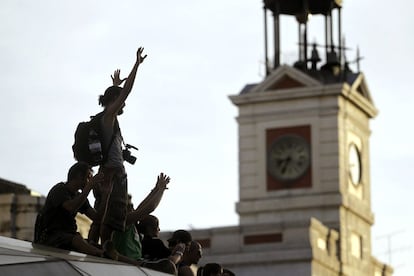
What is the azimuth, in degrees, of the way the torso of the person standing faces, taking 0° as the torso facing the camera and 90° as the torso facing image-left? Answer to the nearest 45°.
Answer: approximately 270°

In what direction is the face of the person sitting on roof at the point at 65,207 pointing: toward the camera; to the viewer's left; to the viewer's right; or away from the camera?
to the viewer's right

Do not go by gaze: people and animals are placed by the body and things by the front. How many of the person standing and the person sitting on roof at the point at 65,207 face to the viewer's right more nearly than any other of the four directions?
2

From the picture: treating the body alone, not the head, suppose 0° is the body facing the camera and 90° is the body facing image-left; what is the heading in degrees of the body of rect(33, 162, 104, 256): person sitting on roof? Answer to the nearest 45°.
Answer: approximately 270°

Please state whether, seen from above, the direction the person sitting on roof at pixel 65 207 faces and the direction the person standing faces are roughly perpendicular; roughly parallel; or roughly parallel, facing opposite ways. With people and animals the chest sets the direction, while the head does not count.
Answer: roughly parallel
